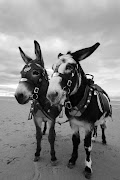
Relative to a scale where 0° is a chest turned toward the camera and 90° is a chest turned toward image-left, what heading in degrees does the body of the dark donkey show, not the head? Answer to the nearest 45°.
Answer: approximately 45°
